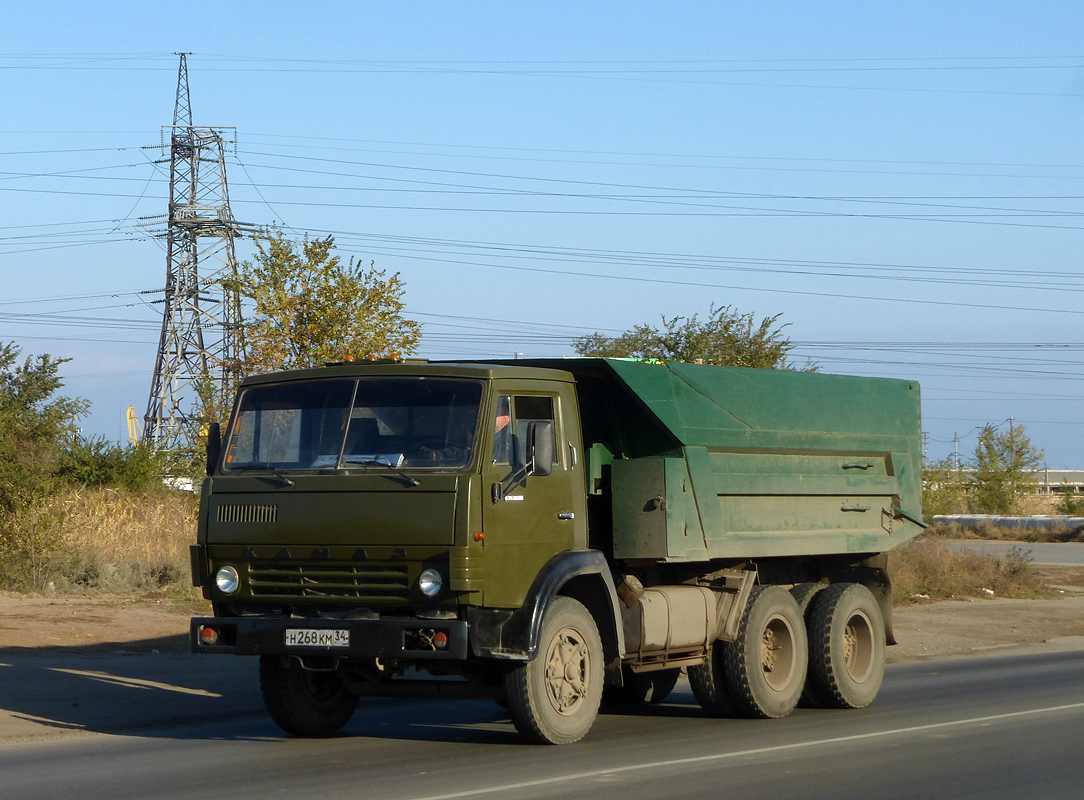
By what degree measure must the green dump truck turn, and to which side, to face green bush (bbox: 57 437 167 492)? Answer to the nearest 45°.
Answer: approximately 90° to its right

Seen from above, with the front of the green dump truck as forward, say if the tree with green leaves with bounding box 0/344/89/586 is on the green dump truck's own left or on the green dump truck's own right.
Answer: on the green dump truck's own right

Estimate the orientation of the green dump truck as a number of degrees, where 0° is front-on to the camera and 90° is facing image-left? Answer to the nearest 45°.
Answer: approximately 45°
